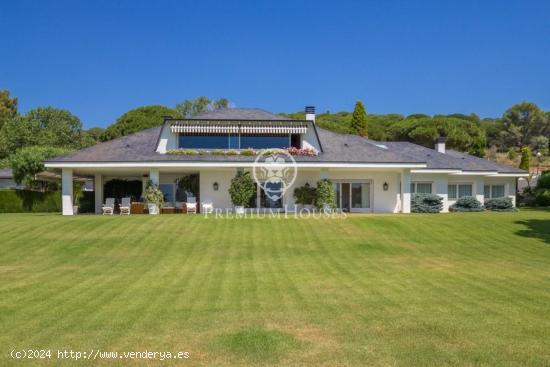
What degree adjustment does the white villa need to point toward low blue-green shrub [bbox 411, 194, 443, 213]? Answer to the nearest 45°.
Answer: approximately 90° to its left

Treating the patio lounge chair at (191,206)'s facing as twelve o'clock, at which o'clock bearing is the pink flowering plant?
The pink flowering plant is roughly at 9 o'clock from the patio lounge chair.

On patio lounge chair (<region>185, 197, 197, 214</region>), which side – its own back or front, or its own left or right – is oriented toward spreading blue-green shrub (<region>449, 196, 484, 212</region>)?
left

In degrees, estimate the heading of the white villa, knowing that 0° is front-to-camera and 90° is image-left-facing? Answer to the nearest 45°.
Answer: approximately 0°

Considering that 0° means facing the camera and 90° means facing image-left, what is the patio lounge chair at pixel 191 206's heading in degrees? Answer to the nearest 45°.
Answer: approximately 0°

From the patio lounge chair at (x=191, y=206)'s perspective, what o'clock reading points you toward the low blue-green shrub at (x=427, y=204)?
The low blue-green shrub is roughly at 9 o'clock from the patio lounge chair.

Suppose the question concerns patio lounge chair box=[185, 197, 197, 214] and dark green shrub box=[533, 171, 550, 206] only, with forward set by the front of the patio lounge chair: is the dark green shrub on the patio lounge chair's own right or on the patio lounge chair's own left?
on the patio lounge chair's own left

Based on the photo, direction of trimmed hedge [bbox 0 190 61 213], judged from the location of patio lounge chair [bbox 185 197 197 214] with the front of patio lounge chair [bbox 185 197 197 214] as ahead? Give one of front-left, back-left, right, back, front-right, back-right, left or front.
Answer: back-right

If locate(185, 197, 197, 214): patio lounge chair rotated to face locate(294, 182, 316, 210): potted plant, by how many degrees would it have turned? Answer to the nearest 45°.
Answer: approximately 90° to its left

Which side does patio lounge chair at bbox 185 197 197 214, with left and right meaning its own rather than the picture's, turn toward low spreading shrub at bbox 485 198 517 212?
left
